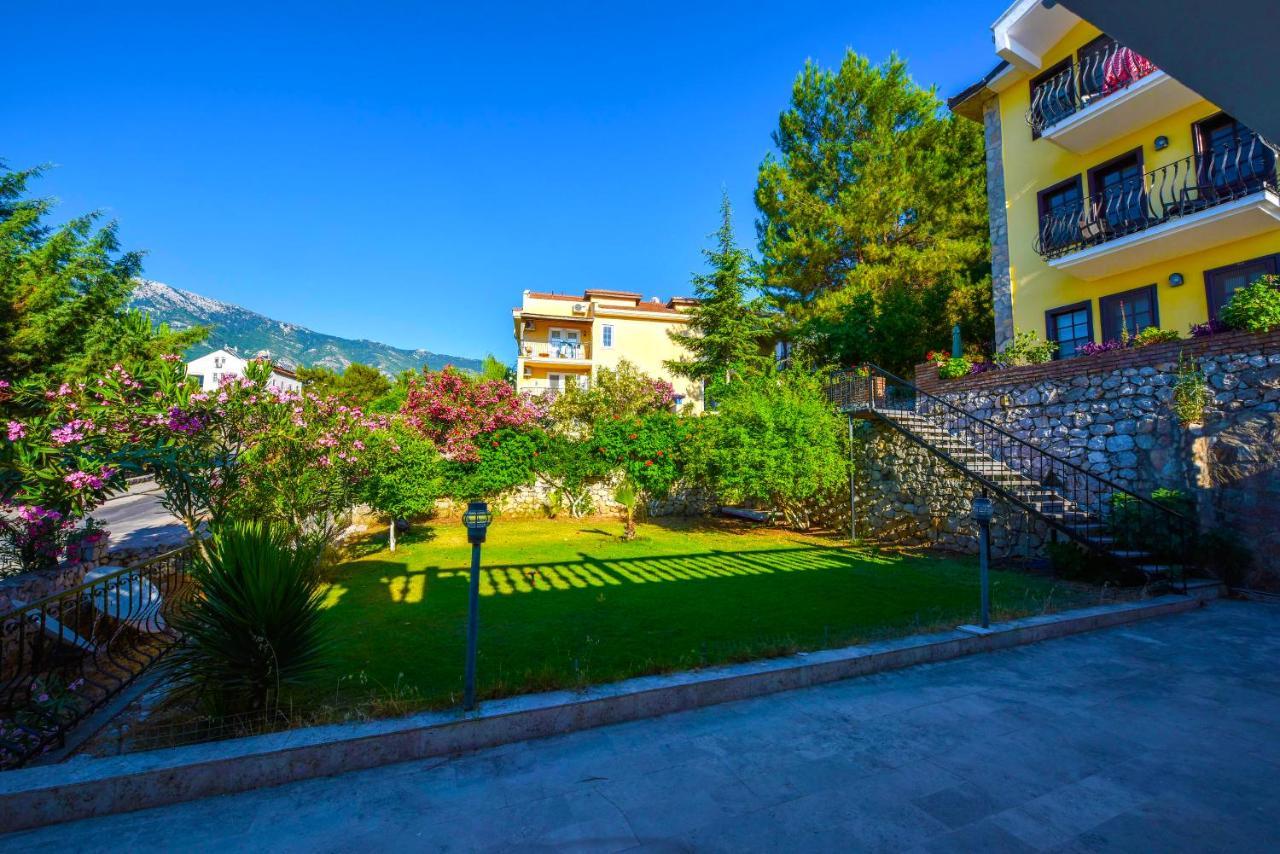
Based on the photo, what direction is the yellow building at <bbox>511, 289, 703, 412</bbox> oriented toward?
toward the camera

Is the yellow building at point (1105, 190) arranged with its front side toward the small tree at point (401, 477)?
yes

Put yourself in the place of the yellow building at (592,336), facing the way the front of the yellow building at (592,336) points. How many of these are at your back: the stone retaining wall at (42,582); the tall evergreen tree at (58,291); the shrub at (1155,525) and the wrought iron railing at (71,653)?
0

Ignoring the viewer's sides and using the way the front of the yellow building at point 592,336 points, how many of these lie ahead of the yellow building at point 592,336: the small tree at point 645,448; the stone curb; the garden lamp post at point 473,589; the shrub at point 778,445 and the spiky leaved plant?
5

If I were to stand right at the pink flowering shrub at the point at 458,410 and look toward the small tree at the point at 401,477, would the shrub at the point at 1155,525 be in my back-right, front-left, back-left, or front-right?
front-left

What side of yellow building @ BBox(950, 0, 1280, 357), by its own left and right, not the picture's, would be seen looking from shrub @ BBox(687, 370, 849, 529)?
front

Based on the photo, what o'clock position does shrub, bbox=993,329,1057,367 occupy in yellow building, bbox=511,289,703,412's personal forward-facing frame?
The shrub is roughly at 11 o'clock from the yellow building.

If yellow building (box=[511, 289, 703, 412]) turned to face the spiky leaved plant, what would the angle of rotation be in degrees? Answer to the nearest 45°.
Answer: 0° — it already faces it

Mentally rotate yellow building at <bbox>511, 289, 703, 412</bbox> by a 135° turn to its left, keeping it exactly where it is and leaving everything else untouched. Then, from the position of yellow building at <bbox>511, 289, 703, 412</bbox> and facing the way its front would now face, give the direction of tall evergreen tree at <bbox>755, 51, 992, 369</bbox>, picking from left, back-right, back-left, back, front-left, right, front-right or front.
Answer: right

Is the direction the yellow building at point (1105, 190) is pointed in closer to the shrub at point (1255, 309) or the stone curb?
the stone curb

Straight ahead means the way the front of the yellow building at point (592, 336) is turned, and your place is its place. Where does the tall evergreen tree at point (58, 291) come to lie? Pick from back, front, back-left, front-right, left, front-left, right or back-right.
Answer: front-right

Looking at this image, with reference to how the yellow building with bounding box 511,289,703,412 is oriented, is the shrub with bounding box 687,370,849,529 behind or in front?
in front

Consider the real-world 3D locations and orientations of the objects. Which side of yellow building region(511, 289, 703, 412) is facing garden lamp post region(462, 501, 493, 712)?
front

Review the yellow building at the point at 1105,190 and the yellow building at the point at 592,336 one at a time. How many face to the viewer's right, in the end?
0

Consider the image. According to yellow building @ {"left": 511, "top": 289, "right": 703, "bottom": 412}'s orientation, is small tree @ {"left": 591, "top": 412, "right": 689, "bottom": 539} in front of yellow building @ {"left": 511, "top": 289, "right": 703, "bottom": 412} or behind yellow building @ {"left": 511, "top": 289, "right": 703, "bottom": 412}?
in front

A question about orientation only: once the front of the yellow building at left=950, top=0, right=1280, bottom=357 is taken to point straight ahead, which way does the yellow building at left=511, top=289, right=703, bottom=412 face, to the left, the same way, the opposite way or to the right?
to the left

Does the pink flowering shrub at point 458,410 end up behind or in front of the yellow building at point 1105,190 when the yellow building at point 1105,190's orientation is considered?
in front

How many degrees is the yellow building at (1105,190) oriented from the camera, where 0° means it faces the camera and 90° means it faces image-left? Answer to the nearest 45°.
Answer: approximately 45°

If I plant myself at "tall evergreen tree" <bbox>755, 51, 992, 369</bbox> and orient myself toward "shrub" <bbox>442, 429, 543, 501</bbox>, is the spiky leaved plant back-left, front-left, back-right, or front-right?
front-left
